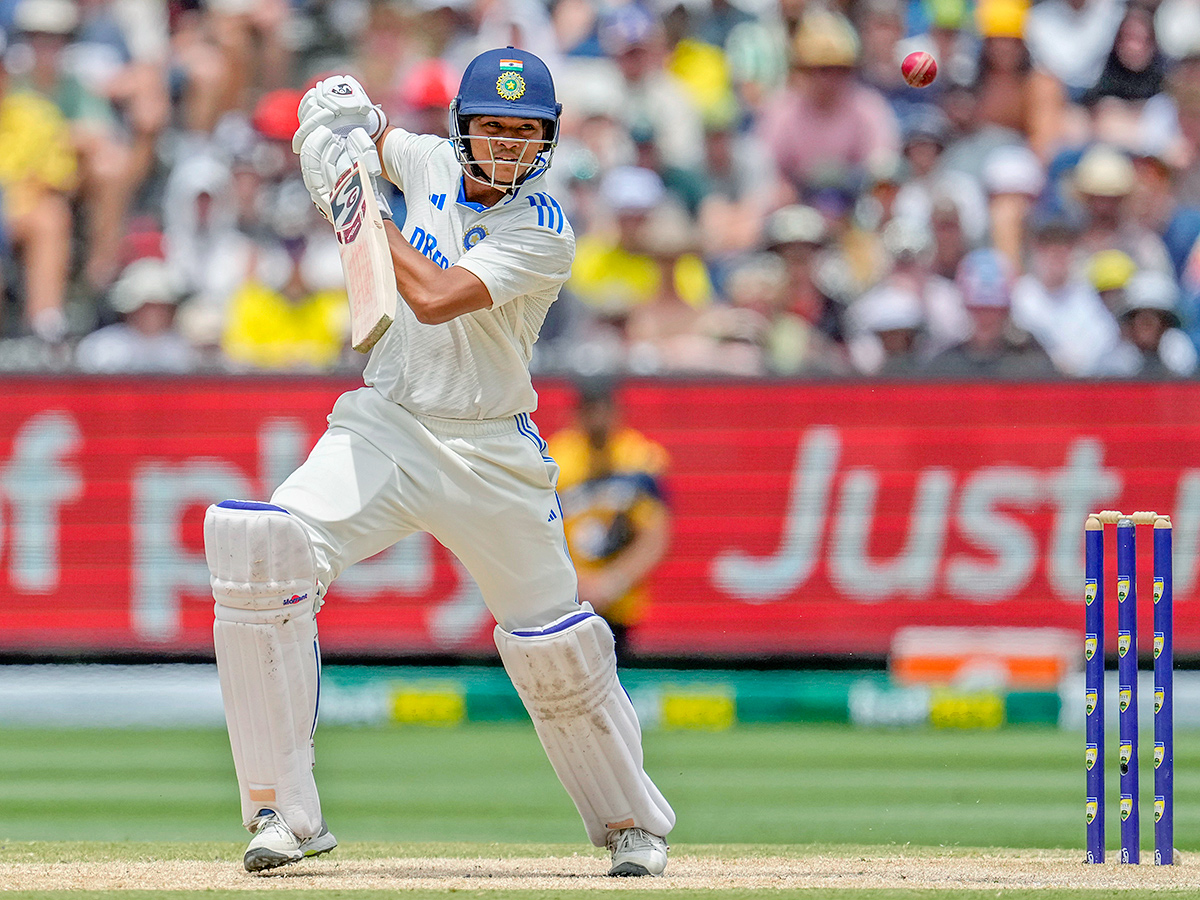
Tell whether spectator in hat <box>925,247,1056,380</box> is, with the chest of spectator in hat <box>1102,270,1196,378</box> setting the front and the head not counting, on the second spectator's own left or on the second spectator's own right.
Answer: on the second spectator's own right

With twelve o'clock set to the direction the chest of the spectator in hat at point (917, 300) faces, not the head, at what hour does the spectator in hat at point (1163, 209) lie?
the spectator in hat at point (1163, 209) is roughly at 8 o'clock from the spectator in hat at point (917, 300).

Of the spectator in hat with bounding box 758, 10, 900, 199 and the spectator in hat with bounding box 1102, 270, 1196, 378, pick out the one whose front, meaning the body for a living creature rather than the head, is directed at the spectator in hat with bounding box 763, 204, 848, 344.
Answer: the spectator in hat with bounding box 758, 10, 900, 199

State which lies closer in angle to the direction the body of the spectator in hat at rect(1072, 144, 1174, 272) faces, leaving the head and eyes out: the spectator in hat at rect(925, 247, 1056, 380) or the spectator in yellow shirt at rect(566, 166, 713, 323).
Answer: the spectator in hat

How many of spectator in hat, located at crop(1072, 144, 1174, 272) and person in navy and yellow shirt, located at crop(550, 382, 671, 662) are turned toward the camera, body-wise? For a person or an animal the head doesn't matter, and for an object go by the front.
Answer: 2

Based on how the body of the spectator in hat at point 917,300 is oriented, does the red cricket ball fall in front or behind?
in front

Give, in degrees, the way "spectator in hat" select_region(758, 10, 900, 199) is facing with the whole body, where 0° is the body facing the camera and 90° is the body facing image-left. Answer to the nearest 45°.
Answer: approximately 0°

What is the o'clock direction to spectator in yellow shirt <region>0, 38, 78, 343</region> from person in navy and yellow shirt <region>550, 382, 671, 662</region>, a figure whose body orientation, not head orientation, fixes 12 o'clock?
The spectator in yellow shirt is roughly at 4 o'clock from the person in navy and yellow shirt.

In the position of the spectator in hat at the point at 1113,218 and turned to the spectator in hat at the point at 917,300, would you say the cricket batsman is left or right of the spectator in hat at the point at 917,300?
left

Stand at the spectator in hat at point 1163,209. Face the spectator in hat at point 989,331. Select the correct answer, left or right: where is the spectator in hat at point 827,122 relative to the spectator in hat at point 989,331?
right
